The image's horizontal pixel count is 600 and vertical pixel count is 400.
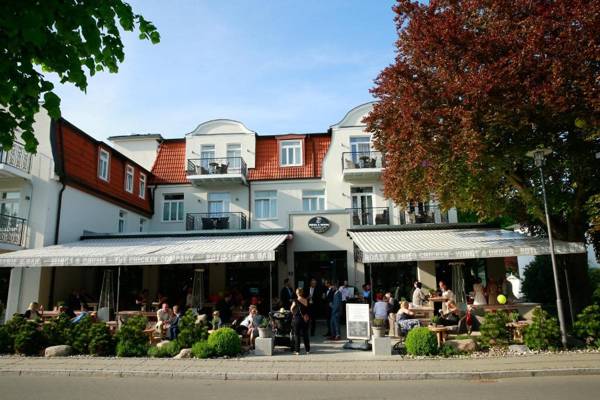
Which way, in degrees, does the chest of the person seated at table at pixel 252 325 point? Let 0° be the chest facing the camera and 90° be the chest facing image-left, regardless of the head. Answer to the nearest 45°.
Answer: approximately 0°

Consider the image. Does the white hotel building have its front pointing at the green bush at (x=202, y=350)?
yes

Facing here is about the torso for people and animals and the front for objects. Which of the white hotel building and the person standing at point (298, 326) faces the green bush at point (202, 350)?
the white hotel building

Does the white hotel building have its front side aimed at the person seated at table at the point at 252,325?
yes

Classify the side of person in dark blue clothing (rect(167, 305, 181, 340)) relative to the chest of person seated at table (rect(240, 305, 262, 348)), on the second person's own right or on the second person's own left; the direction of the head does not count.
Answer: on the second person's own right

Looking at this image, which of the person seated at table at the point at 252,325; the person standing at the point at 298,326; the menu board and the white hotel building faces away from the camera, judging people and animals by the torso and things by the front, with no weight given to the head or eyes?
the person standing

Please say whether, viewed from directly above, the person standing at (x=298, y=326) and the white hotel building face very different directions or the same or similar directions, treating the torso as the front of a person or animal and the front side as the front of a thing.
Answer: very different directions

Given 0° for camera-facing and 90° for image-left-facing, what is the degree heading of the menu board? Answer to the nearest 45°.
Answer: approximately 0°

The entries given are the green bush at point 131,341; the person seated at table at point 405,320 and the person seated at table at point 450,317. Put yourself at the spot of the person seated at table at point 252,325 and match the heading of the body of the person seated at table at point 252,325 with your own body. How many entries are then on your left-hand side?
2

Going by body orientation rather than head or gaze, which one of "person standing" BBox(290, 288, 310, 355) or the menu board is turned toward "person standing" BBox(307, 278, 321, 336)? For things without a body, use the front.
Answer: "person standing" BBox(290, 288, 310, 355)

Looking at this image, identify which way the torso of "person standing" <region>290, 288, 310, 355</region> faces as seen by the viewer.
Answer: away from the camera
